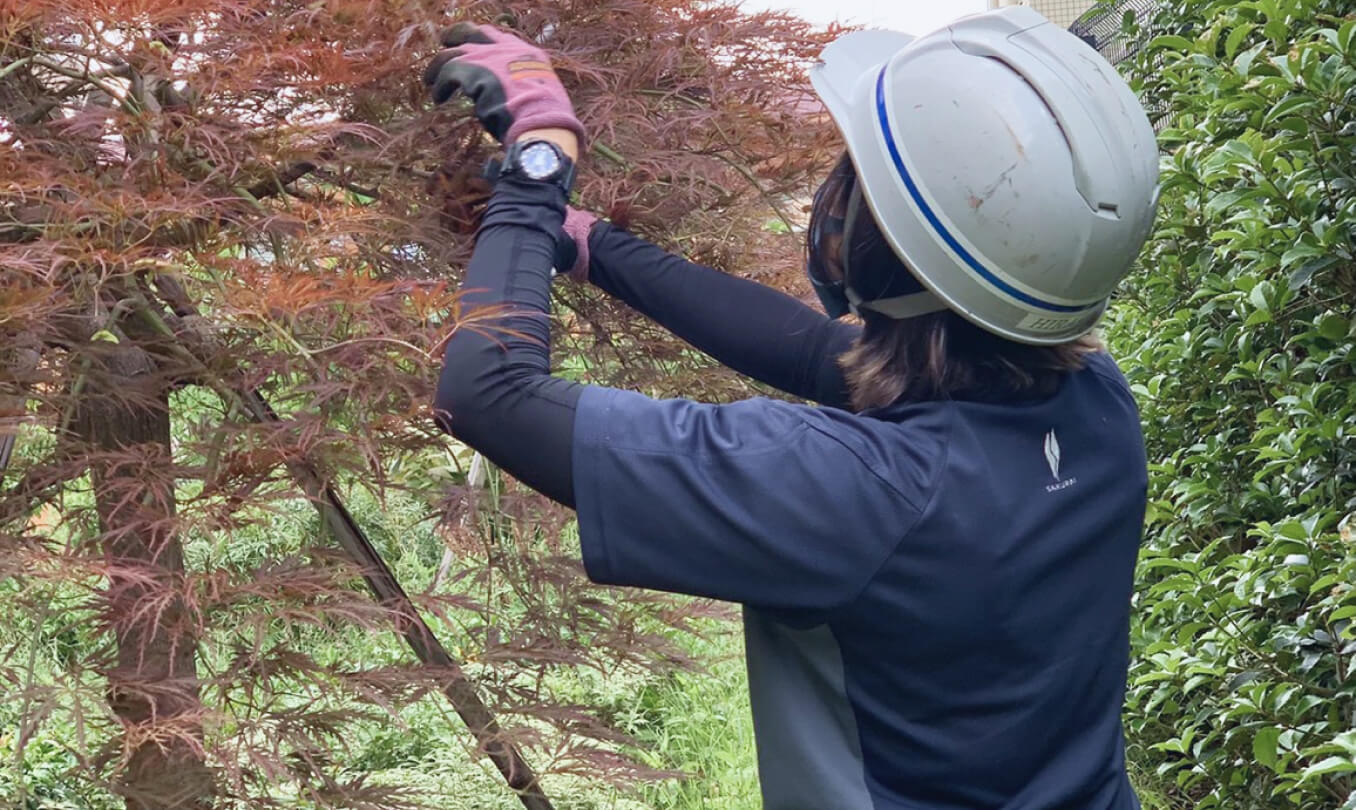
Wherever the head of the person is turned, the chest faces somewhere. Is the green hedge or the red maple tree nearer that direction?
the red maple tree

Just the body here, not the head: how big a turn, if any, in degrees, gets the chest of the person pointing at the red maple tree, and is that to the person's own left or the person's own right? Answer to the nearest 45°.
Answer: approximately 45° to the person's own left

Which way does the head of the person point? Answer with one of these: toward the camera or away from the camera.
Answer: away from the camera

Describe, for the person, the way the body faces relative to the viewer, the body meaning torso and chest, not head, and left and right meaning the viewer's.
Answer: facing away from the viewer and to the left of the viewer

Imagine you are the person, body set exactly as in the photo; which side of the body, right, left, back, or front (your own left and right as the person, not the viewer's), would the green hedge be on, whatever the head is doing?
right
